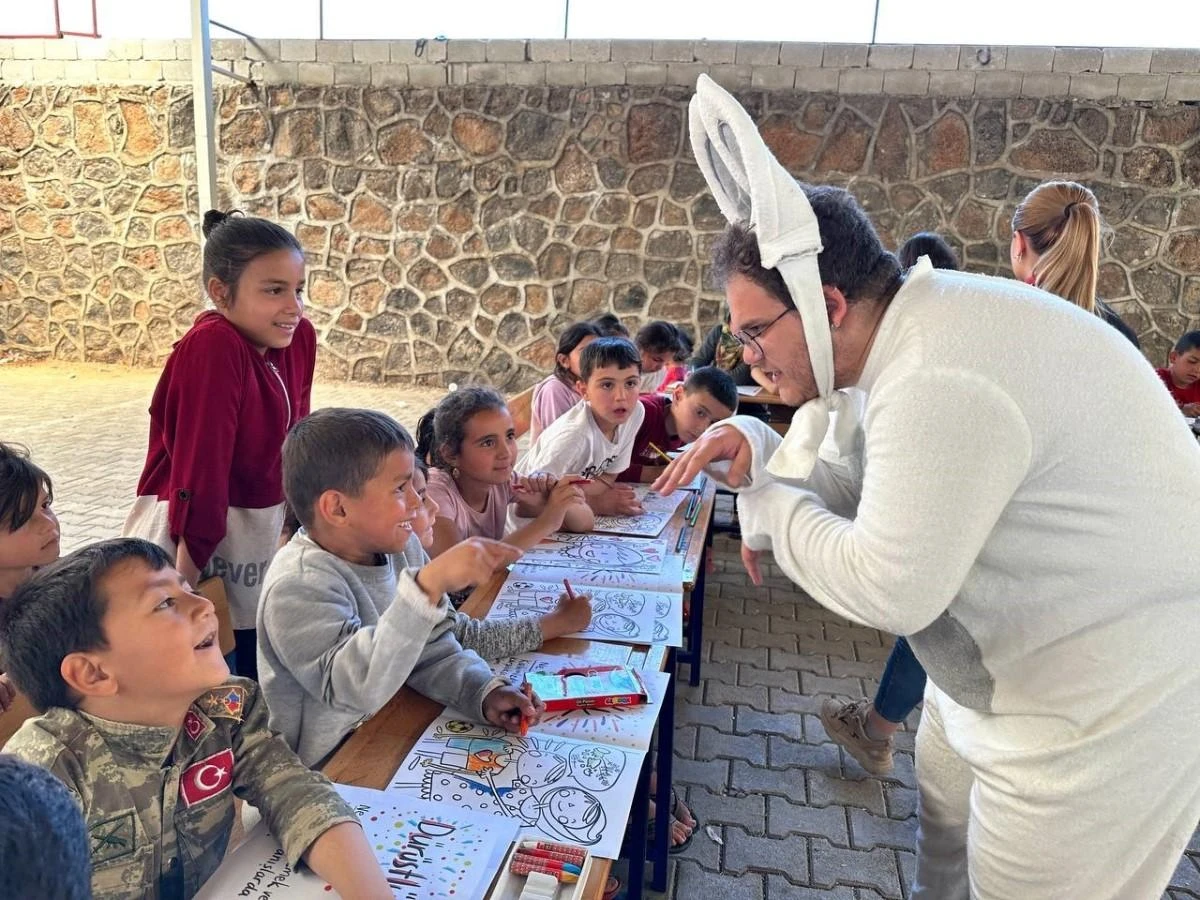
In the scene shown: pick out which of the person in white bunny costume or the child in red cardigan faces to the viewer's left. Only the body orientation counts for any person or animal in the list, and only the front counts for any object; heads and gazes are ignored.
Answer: the person in white bunny costume

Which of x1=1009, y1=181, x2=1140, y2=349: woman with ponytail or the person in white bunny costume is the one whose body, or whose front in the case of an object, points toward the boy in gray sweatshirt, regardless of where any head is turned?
the person in white bunny costume

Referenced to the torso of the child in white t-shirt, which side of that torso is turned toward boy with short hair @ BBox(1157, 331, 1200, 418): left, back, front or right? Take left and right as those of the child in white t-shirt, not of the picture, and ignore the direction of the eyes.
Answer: left

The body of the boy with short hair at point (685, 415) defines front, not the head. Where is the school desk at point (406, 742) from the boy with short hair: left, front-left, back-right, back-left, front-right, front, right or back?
front-right

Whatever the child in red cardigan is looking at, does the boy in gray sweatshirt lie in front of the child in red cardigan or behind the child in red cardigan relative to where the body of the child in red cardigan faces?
in front

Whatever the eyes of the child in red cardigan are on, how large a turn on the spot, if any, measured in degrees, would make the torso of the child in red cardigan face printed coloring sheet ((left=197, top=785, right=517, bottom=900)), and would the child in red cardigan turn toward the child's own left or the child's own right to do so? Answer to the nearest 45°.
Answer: approximately 45° to the child's own right

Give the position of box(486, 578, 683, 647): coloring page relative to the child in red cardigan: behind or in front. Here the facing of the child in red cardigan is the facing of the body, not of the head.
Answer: in front

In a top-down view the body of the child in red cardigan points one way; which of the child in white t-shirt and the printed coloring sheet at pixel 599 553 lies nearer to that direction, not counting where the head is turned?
the printed coloring sheet

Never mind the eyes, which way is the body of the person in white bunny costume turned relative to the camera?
to the viewer's left

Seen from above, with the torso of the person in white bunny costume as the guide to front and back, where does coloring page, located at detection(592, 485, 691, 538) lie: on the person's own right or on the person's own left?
on the person's own right

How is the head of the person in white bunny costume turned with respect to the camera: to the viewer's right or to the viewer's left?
to the viewer's left

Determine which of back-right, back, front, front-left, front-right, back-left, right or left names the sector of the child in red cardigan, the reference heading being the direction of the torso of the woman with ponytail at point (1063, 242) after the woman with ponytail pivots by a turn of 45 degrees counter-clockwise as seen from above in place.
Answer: front-left

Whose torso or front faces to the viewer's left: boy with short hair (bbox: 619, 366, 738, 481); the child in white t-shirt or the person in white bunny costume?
the person in white bunny costume

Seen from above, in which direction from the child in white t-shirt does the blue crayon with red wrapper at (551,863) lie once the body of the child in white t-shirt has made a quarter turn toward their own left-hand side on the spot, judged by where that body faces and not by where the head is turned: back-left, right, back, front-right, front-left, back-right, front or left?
back-right

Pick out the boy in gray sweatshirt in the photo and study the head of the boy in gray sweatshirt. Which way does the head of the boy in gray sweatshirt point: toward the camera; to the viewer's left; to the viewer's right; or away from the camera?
to the viewer's right
